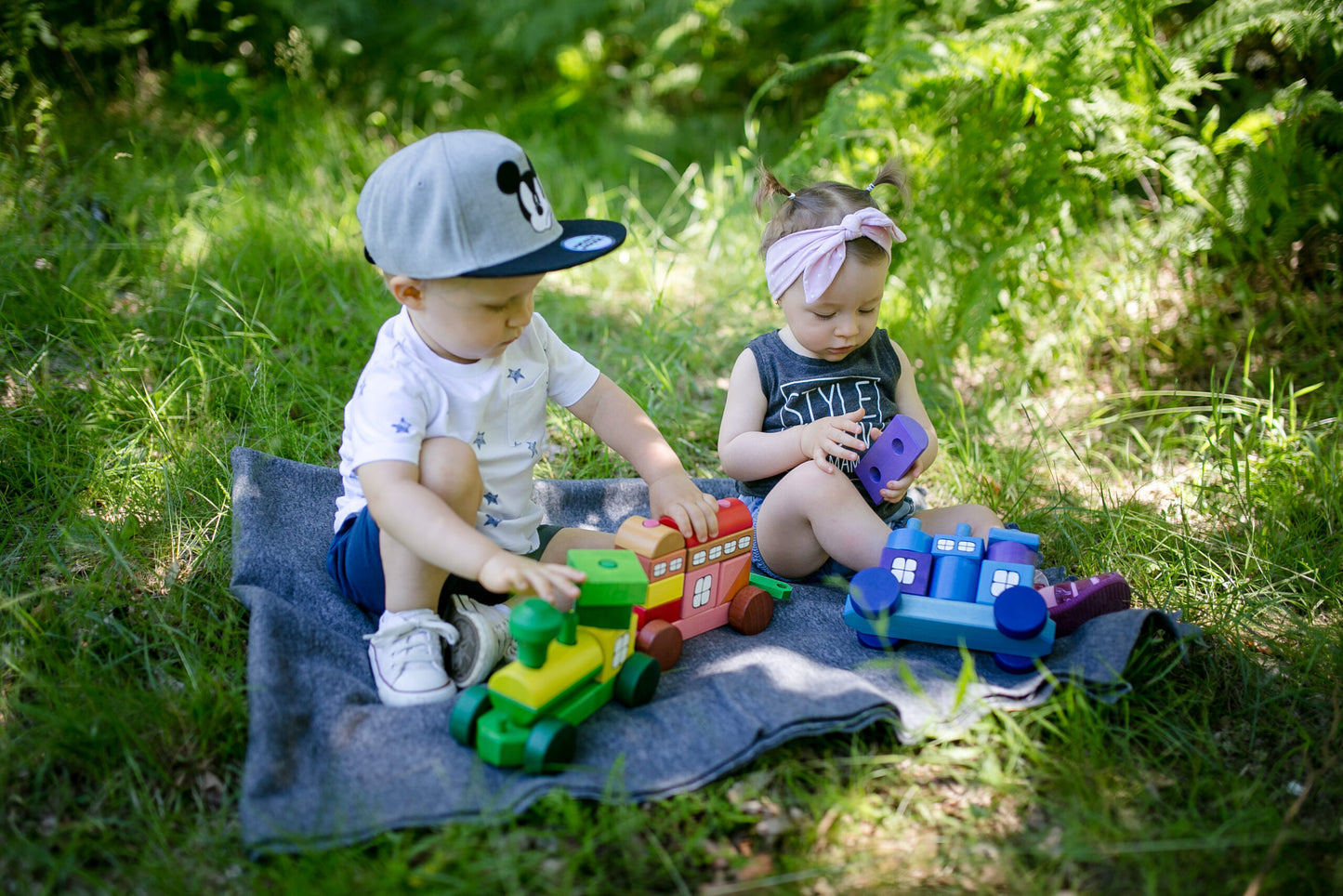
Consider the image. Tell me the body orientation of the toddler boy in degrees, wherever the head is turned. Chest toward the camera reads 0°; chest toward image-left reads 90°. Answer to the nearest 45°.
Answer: approximately 315°

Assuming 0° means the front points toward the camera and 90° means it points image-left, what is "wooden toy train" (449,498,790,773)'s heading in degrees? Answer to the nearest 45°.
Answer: approximately 45°
